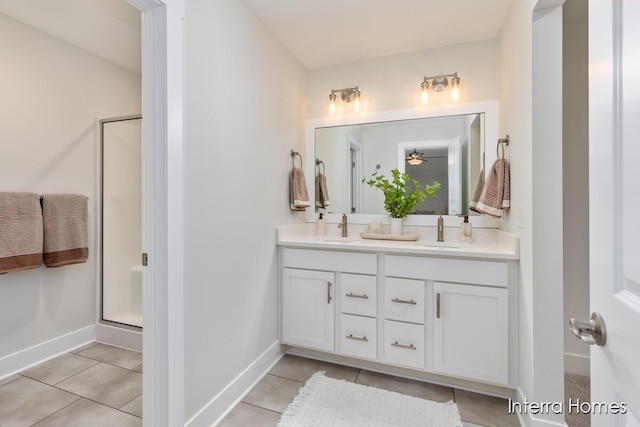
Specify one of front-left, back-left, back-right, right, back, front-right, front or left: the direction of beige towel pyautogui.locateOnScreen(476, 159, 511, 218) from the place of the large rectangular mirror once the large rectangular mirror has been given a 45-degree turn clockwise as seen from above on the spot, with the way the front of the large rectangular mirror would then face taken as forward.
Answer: left

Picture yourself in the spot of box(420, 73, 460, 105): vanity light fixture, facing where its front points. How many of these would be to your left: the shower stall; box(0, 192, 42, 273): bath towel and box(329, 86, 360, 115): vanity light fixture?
0

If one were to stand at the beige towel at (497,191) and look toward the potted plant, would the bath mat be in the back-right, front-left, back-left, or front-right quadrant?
front-left

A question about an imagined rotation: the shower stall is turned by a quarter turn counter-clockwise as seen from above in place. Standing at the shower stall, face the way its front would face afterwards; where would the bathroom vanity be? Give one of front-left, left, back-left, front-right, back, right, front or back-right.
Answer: front

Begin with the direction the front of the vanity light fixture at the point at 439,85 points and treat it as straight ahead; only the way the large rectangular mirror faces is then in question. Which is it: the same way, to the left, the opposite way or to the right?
the same way

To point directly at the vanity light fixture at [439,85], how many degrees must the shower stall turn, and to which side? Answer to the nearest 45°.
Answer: approximately 90° to its left

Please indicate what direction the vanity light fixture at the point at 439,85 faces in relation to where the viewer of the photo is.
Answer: facing the viewer

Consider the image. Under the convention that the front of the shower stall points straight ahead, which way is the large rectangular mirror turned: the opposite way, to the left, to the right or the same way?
the same way

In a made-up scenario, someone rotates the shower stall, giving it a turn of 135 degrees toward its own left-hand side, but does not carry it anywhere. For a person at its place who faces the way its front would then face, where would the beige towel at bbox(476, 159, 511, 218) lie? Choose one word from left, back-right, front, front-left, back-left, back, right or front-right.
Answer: front-right

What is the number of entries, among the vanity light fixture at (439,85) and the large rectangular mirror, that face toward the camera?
2

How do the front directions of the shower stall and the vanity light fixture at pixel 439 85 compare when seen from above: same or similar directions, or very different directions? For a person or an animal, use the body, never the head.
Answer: same or similar directions

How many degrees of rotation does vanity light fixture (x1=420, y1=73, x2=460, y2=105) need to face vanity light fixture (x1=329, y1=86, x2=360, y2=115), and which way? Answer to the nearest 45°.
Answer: approximately 90° to its right

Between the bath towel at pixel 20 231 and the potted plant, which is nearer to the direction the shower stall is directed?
the bath towel

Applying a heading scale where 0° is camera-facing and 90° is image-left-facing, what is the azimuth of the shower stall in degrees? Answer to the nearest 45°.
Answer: approximately 45°
